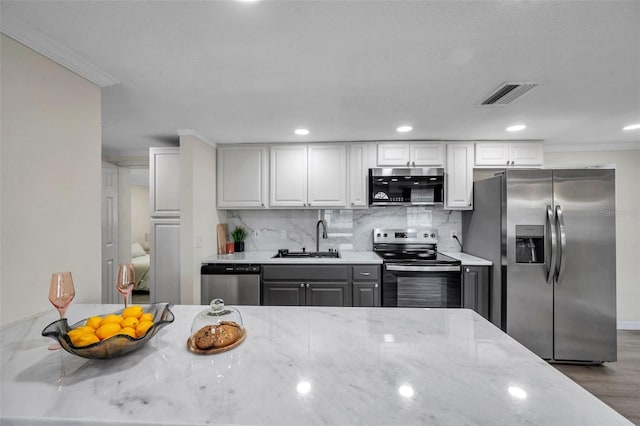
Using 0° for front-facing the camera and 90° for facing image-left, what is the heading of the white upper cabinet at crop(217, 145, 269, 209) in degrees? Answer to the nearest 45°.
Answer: approximately 0°

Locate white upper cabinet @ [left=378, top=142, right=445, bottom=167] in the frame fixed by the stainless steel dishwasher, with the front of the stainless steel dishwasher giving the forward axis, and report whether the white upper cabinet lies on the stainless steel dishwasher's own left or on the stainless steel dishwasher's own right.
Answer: on the stainless steel dishwasher's own left

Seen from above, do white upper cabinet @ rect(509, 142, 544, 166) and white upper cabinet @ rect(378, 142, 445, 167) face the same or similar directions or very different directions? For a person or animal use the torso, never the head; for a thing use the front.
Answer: same or similar directions

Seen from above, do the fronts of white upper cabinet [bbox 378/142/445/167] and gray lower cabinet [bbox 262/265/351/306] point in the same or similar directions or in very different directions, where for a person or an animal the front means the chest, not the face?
same or similar directions

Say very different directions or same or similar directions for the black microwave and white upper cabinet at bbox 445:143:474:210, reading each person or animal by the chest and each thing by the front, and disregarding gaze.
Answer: same or similar directions

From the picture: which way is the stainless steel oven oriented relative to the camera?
toward the camera

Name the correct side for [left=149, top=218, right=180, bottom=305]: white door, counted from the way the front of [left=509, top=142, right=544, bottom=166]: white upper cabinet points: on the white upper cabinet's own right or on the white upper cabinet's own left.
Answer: on the white upper cabinet's own right

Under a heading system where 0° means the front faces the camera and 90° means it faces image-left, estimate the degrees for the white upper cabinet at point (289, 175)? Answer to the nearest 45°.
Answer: approximately 0°

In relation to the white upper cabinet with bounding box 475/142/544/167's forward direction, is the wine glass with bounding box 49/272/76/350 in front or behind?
in front

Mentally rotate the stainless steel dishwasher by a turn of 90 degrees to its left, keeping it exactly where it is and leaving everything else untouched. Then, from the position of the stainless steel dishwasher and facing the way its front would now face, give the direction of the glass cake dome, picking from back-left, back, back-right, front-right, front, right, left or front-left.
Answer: right

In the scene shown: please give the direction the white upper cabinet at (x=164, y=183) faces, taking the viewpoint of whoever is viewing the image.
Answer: facing the viewer

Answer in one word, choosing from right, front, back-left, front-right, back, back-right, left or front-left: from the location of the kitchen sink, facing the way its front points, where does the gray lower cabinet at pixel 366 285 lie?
front-left

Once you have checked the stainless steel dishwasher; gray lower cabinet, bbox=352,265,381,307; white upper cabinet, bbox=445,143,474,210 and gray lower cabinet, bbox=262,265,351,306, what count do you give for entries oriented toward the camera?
4

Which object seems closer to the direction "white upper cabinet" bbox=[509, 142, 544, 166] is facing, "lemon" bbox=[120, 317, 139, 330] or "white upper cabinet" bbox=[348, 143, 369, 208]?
the lemon
